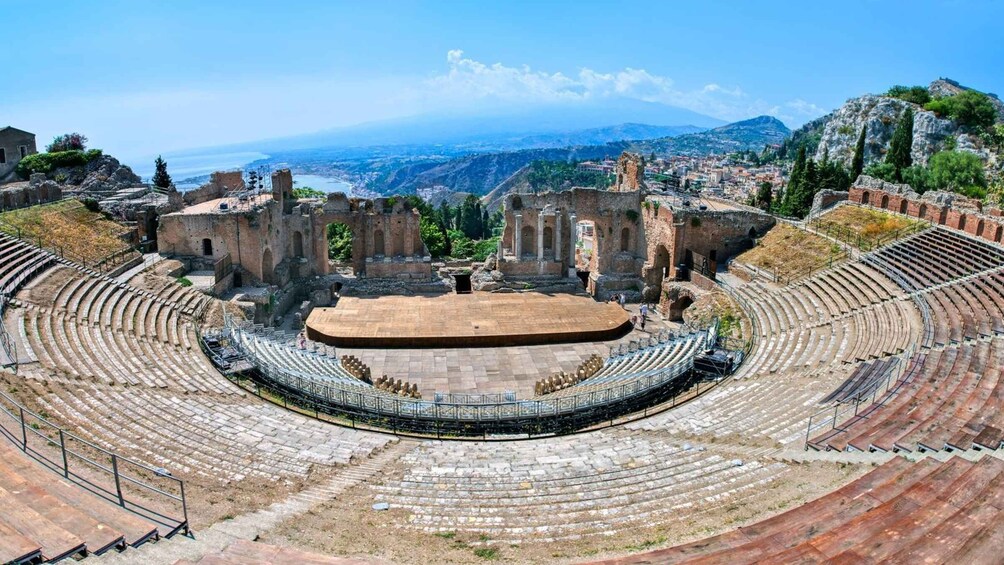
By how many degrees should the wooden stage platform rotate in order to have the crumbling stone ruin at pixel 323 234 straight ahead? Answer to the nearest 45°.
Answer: approximately 135° to its right

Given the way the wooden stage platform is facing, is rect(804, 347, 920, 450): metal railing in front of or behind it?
in front

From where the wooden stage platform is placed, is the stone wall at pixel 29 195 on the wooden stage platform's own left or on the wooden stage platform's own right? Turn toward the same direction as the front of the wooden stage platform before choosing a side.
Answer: on the wooden stage platform's own right

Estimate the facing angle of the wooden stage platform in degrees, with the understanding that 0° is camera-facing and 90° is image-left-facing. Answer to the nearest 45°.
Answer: approximately 0°

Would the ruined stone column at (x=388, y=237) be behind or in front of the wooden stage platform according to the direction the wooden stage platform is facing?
behind

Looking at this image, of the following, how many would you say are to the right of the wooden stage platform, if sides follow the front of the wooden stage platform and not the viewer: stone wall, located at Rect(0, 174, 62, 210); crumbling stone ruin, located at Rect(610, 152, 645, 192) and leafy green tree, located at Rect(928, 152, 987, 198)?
1

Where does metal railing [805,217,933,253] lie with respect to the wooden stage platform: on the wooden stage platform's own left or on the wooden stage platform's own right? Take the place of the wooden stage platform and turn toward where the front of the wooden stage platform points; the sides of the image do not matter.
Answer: on the wooden stage platform's own left

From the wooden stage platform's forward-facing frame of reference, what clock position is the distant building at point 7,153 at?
The distant building is roughly at 4 o'clock from the wooden stage platform.

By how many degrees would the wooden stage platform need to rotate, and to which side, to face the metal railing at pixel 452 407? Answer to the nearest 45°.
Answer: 0° — it already faces it

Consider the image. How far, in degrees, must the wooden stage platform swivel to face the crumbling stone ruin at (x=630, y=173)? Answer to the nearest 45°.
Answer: approximately 135° to its left

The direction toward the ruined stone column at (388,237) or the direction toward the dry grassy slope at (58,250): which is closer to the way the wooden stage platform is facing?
the dry grassy slope

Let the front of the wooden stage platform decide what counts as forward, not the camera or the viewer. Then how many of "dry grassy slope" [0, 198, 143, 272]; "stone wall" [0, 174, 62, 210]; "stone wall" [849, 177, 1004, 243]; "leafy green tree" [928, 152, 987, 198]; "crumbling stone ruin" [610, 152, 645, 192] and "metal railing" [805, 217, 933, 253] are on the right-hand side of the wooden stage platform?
2

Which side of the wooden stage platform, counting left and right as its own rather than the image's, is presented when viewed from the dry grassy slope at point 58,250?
right

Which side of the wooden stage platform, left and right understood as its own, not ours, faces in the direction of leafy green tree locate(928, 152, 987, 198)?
left
